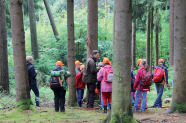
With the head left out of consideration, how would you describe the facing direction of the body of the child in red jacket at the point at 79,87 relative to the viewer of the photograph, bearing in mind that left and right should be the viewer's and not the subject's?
facing to the right of the viewer

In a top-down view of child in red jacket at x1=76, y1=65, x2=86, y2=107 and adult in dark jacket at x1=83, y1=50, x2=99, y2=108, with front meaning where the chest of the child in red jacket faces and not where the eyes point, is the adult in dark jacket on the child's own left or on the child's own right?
on the child's own right
